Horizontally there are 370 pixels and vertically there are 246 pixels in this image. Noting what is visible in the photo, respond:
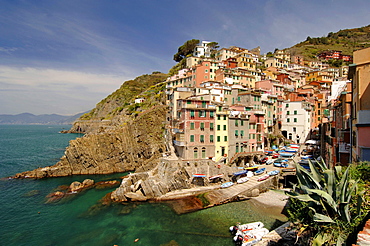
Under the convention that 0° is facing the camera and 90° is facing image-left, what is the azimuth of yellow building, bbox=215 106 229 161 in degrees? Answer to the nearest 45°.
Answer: approximately 0°

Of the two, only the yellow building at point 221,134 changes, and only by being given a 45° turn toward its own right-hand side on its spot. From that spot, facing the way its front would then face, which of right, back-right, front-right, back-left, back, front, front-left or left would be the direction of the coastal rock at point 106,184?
front-right

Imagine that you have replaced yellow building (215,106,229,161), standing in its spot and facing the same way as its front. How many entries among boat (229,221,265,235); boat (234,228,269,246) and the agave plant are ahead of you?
3

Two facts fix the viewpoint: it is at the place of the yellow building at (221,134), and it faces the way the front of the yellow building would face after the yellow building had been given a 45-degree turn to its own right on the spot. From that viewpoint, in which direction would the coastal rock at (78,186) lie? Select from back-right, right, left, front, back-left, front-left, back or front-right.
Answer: front-right

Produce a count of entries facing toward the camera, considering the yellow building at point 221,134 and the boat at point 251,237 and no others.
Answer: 1
